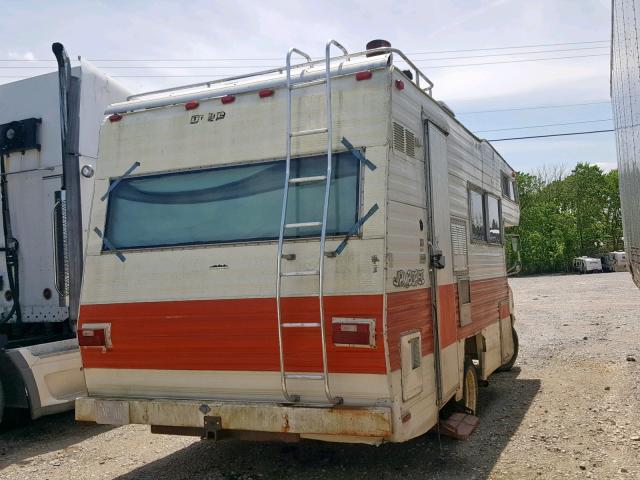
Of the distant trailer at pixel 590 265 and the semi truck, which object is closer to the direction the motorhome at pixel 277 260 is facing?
the distant trailer

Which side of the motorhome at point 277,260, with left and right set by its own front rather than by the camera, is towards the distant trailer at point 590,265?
front

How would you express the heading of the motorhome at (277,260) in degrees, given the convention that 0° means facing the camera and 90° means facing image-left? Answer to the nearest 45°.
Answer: approximately 225°

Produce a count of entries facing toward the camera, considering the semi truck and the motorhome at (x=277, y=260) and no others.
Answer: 0

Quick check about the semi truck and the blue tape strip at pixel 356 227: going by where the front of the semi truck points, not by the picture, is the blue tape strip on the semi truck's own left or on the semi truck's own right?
on the semi truck's own right

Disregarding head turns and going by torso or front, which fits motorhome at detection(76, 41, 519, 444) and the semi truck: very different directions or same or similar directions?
same or similar directions

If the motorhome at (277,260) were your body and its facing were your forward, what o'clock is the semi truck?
The semi truck is roughly at 9 o'clock from the motorhome.

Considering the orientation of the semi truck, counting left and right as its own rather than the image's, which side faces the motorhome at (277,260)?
right

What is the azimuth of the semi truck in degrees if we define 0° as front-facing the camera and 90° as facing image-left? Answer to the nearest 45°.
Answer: approximately 225°
